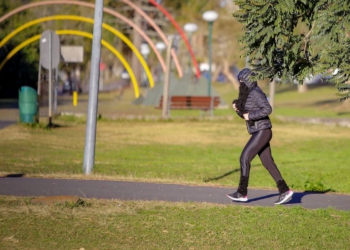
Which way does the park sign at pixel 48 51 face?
away from the camera

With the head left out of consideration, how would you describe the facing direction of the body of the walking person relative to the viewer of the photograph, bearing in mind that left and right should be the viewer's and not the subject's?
facing to the left of the viewer

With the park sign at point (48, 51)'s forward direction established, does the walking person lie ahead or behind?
behind

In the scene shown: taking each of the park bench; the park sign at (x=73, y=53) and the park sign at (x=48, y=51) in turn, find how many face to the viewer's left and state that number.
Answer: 0

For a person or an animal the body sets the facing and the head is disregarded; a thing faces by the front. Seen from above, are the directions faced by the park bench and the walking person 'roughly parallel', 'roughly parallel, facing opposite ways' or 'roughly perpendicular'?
roughly perpendicular

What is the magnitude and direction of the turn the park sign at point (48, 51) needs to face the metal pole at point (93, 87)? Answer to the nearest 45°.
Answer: approximately 180°
